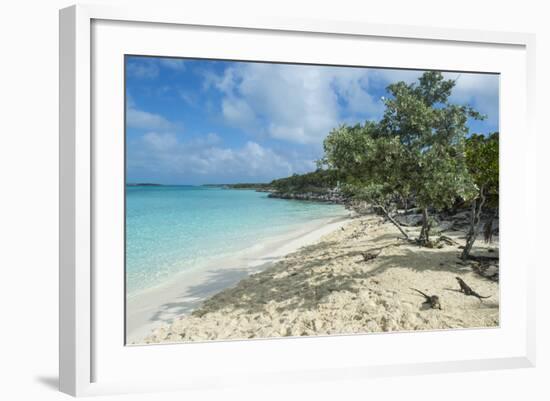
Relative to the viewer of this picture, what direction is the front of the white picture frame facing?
facing the viewer and to the right of the viewer
